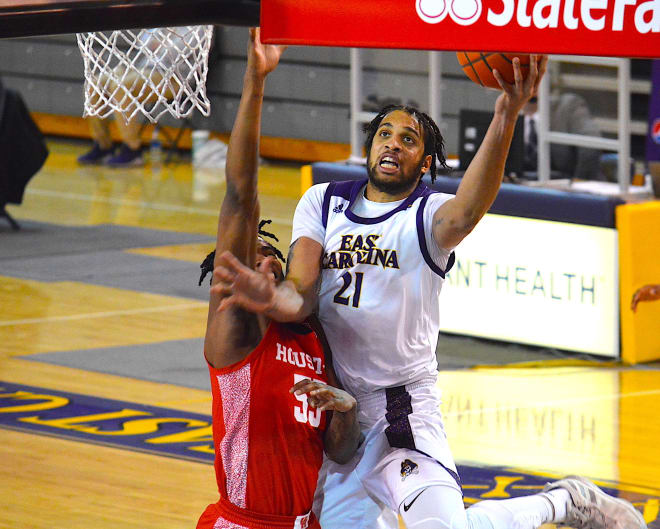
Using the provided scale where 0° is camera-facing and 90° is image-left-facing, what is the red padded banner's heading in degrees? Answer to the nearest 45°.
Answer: approximately 0°

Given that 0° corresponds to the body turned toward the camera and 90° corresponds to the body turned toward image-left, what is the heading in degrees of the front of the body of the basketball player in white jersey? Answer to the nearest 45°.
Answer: approximately 45°

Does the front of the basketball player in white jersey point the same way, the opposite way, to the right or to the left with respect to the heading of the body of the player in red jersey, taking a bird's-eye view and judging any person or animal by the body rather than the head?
to the right

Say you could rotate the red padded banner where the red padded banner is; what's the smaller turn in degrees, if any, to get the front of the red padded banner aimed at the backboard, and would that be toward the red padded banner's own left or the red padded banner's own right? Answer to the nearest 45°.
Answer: approximately 90° to the red padded banner's own right

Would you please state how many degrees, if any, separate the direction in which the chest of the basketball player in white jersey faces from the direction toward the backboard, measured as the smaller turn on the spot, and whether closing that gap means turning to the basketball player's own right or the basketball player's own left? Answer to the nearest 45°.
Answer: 0° — they already face it
